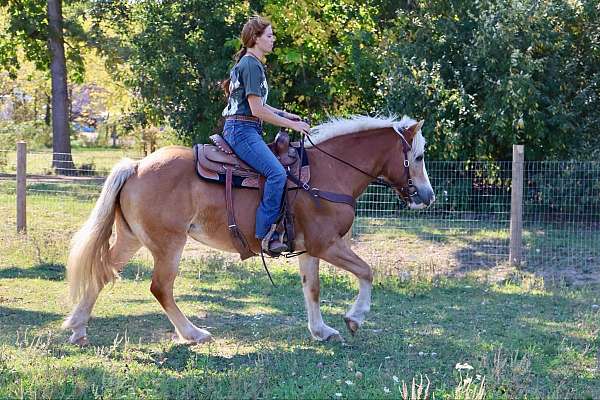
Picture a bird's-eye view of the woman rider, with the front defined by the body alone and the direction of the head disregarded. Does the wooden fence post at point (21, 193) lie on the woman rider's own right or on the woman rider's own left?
on the woman rider's own left

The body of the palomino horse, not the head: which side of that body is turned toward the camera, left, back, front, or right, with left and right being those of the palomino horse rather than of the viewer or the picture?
right

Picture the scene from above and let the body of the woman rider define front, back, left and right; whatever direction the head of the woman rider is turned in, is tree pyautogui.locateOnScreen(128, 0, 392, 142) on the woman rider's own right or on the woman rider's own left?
on the woman rider's own left

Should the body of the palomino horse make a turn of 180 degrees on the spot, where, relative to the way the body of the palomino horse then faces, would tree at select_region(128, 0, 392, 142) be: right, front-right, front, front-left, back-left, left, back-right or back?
right

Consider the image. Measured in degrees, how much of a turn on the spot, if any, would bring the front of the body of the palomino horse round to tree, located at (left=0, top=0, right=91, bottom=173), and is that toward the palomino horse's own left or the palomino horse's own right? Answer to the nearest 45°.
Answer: approximately 90° to the palomino horse's own left

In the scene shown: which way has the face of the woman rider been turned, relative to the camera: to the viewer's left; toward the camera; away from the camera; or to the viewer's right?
to the viewer's right

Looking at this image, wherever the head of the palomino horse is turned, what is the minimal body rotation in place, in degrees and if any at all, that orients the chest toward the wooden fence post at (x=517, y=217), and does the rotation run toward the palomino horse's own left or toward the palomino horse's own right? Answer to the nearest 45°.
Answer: approximately 45° to the palomino horse's own left

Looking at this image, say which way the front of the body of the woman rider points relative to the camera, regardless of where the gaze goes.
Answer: to the viewer's right

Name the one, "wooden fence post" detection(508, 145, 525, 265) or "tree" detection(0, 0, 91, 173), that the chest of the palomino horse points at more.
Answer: the wooden fence post

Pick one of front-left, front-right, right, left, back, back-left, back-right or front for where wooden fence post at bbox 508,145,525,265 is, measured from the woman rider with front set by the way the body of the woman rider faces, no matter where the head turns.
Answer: front-left
